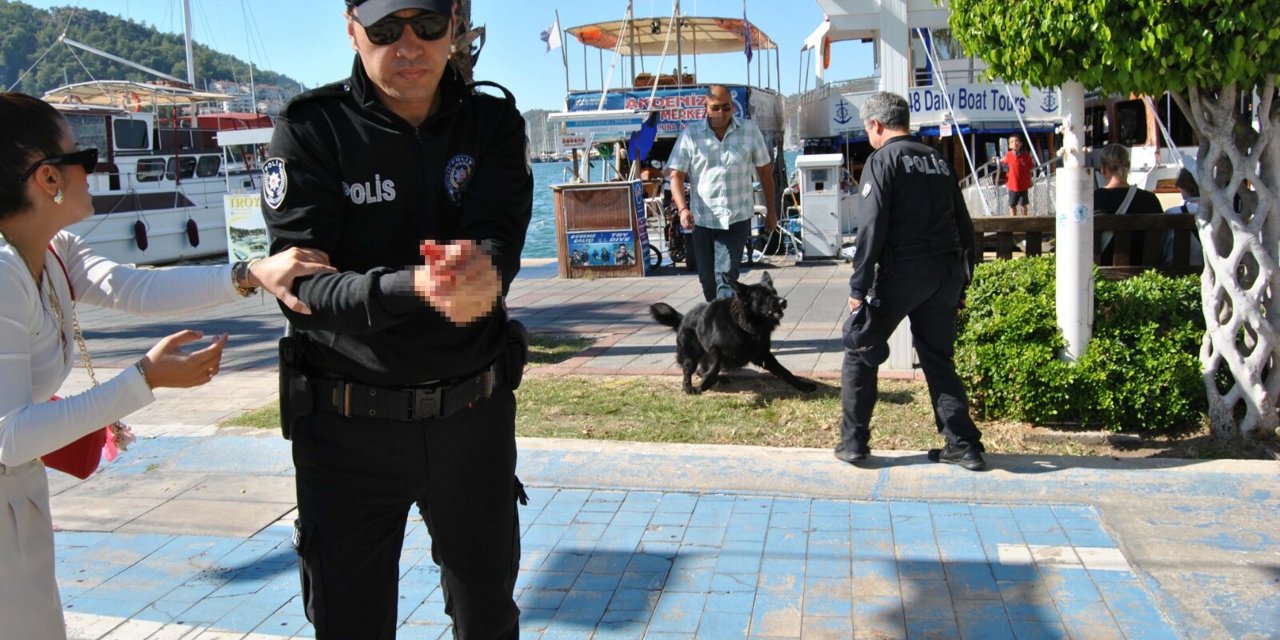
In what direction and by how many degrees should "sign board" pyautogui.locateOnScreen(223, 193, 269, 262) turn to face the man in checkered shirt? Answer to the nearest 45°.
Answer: approximately 45° to its left

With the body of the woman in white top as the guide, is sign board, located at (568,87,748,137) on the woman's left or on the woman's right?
on the woman's left

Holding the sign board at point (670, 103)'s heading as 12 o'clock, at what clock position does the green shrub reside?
The green shrub is roughly at 12 o'clock from the sign board.

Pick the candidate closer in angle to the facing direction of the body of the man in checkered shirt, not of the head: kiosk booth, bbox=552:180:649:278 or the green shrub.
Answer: the green shrub

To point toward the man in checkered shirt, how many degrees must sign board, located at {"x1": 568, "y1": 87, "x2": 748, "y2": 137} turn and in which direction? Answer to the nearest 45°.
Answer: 0° — it already faces them

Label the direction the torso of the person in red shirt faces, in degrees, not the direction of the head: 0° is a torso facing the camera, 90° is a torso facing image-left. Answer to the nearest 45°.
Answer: approximately 0°

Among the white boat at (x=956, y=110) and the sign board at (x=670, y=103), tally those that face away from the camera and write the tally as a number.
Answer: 1

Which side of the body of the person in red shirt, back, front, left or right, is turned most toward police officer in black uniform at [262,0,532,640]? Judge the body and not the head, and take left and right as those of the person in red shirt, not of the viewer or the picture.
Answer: front

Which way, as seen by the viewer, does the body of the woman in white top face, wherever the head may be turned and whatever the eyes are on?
to the viewer's right

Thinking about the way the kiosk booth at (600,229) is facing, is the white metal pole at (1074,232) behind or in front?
in front

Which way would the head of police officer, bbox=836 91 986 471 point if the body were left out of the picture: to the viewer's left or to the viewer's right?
to the viewer's left

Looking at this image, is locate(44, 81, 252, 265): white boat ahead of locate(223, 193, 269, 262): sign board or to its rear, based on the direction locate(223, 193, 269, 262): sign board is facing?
to the rear

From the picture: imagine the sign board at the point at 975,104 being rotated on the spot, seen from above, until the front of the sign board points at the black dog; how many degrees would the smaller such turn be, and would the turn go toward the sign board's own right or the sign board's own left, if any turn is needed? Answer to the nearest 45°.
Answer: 0° — it already faces it
